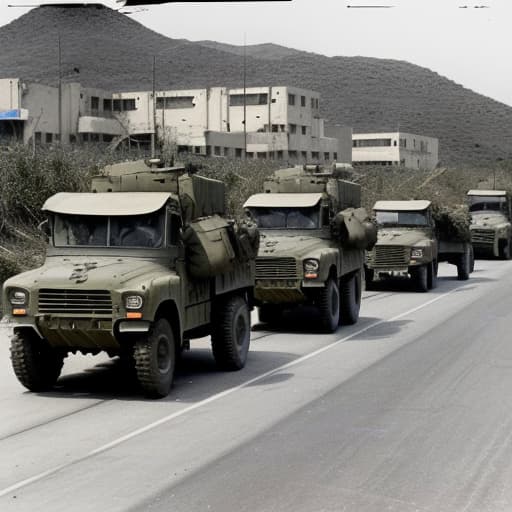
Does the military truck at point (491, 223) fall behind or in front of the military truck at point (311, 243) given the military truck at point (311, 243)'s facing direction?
behind

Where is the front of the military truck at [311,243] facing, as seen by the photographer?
facing the viewer and to the left of the viewer

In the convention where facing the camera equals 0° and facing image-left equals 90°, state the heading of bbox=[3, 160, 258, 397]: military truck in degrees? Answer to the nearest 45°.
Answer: approximately 45°

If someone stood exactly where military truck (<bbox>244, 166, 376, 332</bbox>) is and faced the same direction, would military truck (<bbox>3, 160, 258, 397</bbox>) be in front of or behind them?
in front

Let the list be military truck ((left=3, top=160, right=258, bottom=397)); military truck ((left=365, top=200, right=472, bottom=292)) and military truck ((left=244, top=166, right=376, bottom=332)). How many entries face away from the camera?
0

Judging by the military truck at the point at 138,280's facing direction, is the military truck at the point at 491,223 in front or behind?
behind

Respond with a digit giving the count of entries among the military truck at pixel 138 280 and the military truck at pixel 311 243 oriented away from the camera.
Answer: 0

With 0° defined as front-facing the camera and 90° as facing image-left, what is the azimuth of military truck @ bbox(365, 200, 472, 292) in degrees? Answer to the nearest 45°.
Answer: approximately 45°

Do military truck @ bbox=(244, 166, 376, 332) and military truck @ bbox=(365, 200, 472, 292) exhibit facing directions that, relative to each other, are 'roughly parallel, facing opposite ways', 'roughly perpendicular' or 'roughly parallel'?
roughly parallel

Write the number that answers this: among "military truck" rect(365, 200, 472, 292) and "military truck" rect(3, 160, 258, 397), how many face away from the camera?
0

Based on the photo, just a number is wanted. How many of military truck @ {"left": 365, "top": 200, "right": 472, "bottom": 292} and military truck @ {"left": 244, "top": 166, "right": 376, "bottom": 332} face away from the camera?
0

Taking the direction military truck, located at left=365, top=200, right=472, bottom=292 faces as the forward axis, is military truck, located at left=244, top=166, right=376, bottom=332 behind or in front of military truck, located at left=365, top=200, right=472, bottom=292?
in front

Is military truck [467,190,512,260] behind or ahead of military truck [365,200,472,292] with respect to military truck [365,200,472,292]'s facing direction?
behind

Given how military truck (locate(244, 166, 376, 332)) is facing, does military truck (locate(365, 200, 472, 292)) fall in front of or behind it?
behind
